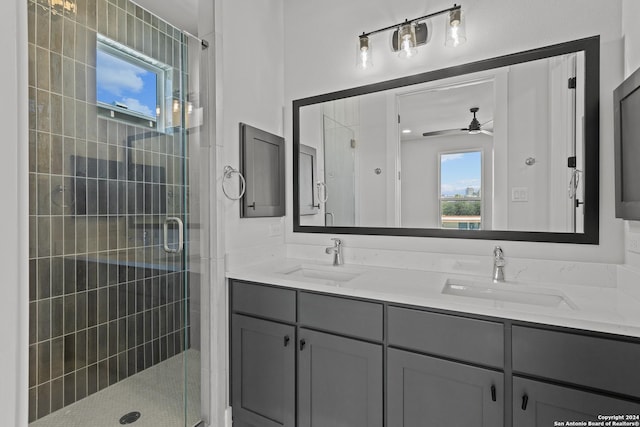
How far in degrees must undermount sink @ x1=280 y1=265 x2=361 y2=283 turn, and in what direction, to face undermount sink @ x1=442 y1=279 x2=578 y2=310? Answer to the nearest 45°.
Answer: approximately 90° to its left

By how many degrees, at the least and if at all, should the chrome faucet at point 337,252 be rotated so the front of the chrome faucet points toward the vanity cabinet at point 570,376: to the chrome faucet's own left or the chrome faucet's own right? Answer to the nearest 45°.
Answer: approximately 90° to the chrome faucet's own left

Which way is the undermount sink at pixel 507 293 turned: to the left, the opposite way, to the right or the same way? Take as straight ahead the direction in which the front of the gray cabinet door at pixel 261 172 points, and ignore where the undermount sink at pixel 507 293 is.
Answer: to the right

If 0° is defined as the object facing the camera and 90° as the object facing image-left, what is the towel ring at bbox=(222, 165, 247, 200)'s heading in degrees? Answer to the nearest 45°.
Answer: approximately 315°

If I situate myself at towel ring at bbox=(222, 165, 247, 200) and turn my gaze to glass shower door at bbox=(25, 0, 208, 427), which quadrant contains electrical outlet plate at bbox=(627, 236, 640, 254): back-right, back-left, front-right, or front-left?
back-left

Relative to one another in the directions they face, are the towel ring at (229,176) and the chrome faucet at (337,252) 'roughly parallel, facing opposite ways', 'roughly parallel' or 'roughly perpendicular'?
roughly perpendicular

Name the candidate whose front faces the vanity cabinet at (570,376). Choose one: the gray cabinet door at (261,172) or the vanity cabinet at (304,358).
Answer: the gray cabinet door

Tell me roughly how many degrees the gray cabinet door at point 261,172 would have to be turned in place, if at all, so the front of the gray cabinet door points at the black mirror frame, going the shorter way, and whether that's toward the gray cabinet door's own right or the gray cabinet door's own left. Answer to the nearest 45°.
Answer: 0° — it already faces it
